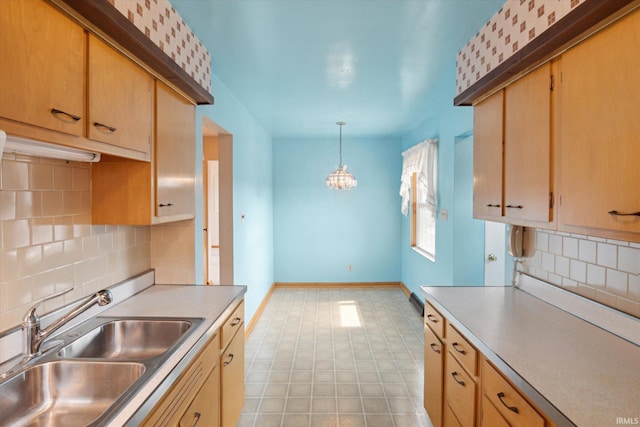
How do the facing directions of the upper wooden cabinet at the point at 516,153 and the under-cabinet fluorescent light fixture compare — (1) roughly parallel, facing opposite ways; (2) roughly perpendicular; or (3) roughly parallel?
roughly parallel, facing opposite ways

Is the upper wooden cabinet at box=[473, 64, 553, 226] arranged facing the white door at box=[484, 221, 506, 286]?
no

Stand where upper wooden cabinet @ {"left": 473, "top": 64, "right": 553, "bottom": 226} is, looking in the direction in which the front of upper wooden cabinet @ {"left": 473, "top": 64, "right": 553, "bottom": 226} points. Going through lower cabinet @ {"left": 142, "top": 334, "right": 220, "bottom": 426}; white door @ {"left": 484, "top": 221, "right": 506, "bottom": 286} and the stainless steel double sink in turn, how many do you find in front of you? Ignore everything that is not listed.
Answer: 2

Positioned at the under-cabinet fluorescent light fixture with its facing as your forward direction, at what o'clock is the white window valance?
The white window valance is roughly at 10 o'clock from the under-cabinet fluorescent light fixture.

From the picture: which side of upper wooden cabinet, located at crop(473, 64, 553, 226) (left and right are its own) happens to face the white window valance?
right

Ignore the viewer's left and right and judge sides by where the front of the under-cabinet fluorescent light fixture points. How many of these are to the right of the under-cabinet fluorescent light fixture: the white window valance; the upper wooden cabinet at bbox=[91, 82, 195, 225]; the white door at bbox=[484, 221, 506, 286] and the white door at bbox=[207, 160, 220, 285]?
0

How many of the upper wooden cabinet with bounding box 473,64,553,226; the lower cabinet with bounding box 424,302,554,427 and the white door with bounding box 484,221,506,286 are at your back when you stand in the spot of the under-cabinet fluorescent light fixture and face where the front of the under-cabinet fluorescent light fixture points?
0

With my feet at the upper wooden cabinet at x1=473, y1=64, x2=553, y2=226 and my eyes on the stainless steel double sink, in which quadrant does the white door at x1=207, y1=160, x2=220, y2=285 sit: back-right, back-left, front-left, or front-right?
front-right

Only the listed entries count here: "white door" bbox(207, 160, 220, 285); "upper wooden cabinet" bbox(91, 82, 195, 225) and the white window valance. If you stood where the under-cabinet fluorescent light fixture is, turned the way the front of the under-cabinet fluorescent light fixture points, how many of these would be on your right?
0

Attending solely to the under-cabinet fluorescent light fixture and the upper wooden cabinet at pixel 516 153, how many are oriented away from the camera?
0

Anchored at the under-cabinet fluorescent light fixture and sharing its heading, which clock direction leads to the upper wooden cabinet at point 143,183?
The upper wooden cabinet is roughly at 9 o'clock from the under-cabinet fluorescent light fixture.

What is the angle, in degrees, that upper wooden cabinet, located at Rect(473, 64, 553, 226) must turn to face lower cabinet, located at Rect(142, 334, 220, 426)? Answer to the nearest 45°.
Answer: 0° — it already faces it

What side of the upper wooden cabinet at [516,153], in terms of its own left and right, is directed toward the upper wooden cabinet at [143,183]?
front

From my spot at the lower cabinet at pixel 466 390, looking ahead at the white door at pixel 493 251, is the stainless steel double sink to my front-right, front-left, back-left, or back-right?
back-left

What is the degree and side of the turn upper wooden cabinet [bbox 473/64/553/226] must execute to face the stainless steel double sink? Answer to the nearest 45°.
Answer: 0° — it already faces it

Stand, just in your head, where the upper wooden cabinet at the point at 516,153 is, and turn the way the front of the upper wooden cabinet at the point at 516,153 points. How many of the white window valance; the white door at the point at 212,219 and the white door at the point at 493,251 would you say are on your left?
0

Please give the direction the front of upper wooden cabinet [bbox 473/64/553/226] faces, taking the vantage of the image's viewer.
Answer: facing the viewer and to the left of the viewer
